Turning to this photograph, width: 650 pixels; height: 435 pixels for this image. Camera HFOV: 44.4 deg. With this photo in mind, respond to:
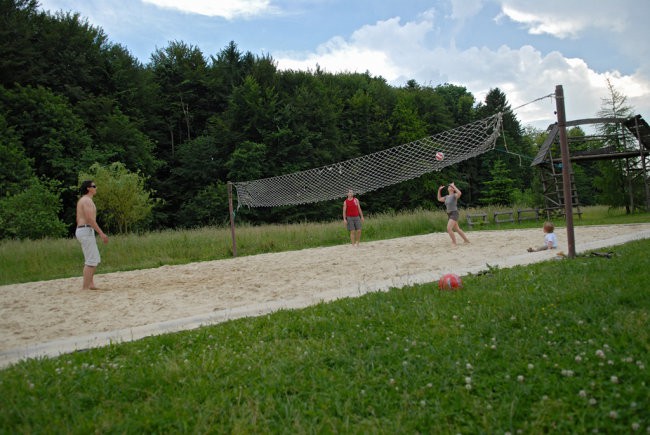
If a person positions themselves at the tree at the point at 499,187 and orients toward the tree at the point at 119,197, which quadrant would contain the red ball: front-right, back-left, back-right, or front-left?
front-left

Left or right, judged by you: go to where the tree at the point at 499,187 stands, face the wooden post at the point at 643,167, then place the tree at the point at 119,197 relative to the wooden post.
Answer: right

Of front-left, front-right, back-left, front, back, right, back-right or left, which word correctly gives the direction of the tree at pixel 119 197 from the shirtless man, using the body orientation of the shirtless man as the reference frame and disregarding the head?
left

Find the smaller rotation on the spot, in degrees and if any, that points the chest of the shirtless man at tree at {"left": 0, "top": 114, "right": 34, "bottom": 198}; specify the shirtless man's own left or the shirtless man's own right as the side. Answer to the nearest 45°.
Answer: approximately 90° to the shirtless man's own left

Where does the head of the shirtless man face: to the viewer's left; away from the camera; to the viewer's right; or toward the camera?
to the viewer's right

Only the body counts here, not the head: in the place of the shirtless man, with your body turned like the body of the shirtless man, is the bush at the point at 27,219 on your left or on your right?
on your left

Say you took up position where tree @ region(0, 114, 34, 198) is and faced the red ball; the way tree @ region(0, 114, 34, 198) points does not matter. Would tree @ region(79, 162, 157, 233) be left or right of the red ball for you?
left

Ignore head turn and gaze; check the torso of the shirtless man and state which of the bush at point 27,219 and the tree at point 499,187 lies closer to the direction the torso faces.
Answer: the tree

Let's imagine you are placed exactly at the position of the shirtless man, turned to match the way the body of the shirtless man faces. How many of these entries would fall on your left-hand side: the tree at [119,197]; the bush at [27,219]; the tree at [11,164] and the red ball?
3

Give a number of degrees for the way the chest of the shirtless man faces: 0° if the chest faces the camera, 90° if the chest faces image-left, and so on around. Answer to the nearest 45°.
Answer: approximately 270°
